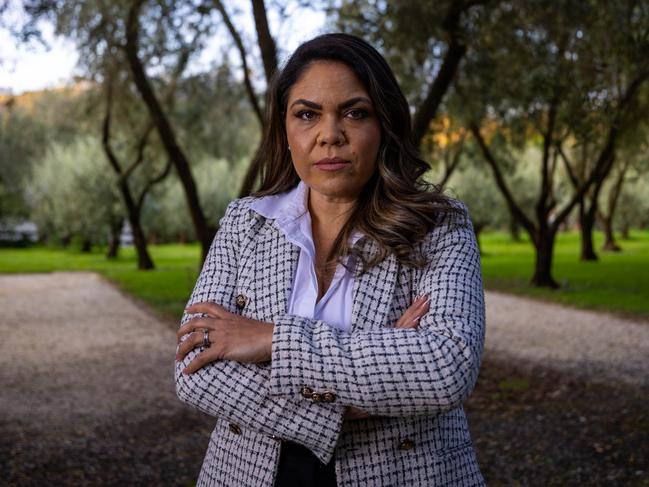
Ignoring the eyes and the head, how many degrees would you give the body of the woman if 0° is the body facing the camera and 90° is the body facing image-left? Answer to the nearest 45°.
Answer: approximately 0°
